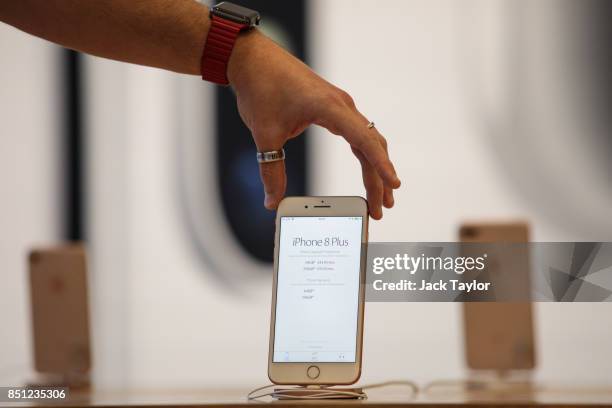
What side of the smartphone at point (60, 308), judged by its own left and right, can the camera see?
back

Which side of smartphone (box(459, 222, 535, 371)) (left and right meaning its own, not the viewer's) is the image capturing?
back

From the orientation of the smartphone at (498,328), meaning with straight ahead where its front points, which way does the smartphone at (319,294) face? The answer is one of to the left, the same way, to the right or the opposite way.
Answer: the opposite way

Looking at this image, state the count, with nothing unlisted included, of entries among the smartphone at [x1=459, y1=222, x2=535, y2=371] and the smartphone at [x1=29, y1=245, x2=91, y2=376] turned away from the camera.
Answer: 2

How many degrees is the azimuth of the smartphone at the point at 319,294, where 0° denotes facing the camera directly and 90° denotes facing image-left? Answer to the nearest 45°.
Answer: approximately 0°
